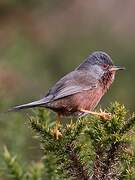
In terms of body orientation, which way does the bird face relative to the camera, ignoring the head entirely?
to the viewer's right
